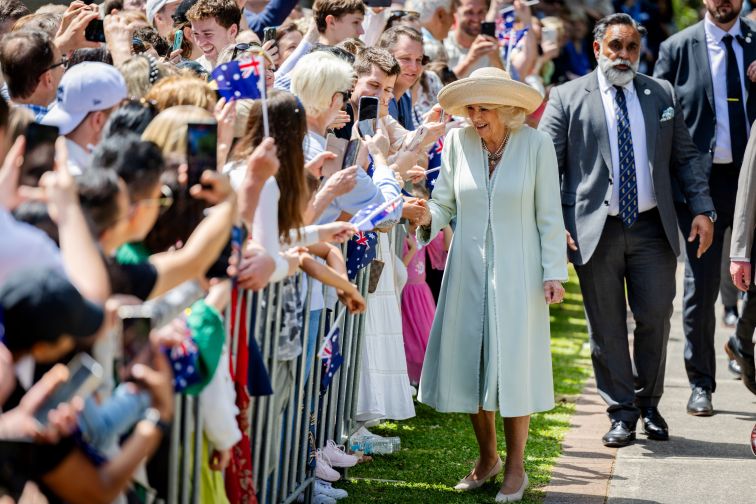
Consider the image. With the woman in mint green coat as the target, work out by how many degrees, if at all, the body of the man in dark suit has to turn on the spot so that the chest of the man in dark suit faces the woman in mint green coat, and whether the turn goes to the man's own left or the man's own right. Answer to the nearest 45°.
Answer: approximately 45° to the man's own right

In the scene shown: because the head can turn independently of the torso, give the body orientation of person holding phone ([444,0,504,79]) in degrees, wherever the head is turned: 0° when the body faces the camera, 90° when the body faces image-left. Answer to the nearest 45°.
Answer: approximately 315°

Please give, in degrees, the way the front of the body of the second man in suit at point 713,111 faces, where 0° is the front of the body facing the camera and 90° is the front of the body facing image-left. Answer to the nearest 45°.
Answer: approximately 0°

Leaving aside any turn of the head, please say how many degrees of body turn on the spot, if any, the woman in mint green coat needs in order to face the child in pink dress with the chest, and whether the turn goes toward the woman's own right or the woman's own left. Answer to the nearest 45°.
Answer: approximately 135° to the woman's own right

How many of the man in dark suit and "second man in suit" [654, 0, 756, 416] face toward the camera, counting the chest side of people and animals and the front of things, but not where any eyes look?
2

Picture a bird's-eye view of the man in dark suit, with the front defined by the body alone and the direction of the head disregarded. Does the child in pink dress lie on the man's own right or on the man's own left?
on the man's own right

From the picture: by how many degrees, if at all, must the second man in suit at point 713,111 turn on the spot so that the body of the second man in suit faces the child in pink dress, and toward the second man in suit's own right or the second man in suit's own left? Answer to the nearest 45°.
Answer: approximately 45° to the second man in suit's own right

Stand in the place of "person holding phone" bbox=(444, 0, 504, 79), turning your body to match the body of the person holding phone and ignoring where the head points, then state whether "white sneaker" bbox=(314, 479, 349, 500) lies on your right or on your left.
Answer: on your right

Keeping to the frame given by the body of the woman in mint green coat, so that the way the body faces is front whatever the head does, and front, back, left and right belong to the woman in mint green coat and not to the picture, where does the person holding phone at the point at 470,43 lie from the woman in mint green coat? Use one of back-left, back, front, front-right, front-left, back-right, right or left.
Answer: back-right
